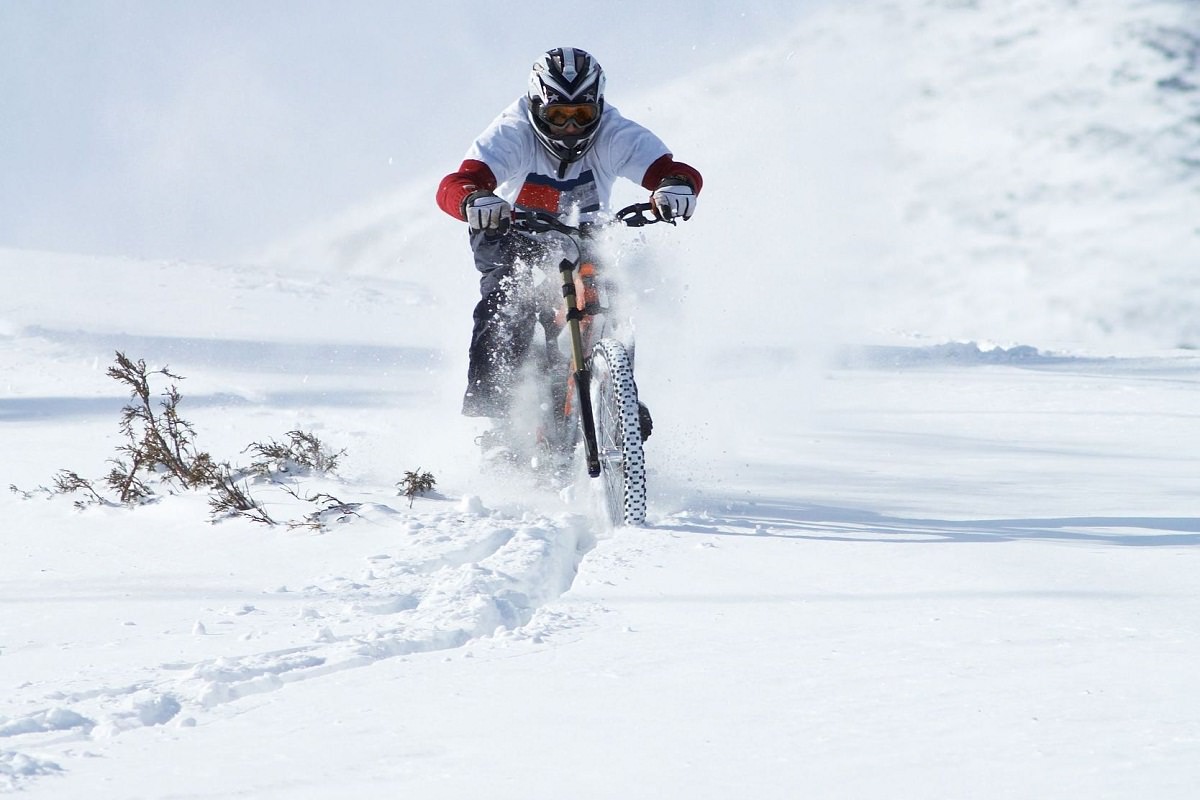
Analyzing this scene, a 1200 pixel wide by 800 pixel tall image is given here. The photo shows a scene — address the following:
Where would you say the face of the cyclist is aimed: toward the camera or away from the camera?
toward the camera

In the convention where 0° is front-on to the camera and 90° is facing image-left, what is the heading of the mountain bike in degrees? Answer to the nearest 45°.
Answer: approximately 0°

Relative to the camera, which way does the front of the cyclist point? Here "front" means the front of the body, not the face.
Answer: toward the camera
